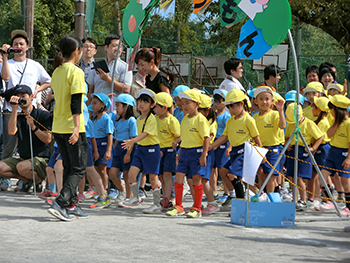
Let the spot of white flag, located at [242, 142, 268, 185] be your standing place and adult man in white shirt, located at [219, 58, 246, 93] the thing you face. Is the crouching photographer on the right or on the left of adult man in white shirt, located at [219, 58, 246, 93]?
left

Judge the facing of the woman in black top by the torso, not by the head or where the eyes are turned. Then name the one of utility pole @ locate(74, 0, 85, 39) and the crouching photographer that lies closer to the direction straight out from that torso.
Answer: the crouching photographer

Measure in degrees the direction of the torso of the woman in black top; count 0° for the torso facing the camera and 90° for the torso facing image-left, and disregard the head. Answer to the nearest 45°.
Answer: approximately 45°

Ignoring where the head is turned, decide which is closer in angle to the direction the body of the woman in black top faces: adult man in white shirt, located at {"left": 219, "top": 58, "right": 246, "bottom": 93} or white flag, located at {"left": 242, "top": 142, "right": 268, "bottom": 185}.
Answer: the white flag

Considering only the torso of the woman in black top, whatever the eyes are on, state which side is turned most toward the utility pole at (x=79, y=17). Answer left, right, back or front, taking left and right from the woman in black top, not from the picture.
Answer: right
